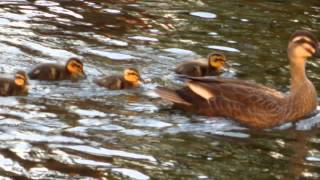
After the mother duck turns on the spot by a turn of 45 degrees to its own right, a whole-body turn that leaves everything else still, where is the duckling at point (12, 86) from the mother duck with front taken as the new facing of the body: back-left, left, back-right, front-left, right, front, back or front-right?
back-right

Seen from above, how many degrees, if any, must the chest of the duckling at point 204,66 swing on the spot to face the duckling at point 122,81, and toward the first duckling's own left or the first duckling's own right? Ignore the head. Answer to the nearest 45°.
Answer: approximately 135° to the first duckling's own right

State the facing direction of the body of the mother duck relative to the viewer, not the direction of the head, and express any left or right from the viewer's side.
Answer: facing to the right of the viewer

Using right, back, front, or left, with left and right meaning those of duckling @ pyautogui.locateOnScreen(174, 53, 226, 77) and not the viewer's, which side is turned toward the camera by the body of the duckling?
right

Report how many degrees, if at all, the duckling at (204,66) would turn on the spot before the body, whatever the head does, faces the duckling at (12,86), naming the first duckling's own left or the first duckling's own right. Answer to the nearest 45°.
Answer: approximately 135° to the first duckling's own right

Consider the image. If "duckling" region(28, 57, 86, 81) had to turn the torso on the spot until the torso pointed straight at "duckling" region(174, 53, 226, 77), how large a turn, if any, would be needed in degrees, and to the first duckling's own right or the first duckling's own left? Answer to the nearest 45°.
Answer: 0° — it already faces it

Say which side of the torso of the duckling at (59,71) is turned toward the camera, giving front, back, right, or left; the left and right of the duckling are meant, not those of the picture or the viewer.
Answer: right

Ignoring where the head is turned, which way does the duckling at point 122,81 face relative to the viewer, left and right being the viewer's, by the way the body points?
facing to the right of the viewer
